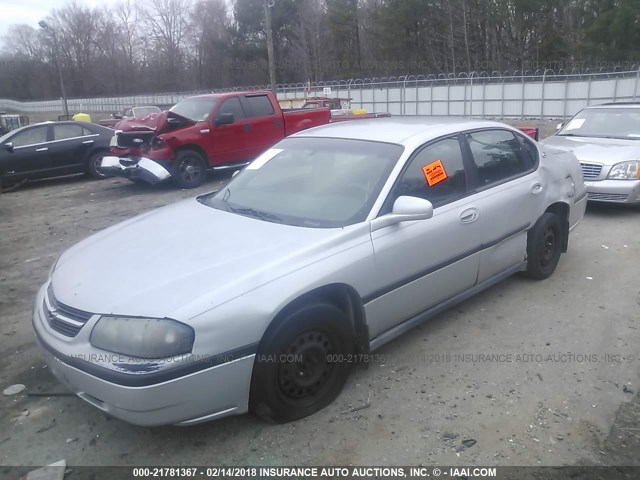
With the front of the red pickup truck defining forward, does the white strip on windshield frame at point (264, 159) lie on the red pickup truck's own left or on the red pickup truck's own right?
on the red pickup truck's own left

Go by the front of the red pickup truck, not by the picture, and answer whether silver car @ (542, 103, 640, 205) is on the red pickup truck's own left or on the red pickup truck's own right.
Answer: on the red pickup truck's own left

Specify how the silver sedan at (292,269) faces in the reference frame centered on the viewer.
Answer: facing the viewer and to the left of the viewer

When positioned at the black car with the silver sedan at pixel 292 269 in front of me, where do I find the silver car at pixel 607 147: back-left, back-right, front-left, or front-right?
front-left

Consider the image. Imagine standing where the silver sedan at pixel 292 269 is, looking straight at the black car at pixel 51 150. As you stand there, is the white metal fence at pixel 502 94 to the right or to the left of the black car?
right

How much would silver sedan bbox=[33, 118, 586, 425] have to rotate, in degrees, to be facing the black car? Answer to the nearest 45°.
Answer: approximately 90° to its right

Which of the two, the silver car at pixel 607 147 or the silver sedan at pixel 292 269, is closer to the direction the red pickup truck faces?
the silver sedan

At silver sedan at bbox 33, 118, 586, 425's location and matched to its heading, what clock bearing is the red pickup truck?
The red pickup truck is roughly at 4 o'clock from the silver sedan.

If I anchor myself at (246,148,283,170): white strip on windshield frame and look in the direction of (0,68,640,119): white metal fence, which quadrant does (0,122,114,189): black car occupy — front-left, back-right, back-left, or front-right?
front-left

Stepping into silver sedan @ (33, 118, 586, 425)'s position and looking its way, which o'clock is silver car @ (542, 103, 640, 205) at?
The silver car is roughly at 6 o'clock from the silver sedan.

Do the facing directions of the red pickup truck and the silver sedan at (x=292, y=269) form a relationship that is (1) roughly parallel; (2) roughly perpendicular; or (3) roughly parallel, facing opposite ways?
roughly parallel

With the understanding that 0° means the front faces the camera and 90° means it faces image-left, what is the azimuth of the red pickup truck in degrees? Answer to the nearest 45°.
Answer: approximately 45°

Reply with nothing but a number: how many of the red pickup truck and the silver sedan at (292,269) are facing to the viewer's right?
0
